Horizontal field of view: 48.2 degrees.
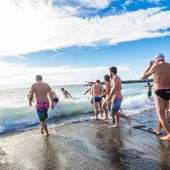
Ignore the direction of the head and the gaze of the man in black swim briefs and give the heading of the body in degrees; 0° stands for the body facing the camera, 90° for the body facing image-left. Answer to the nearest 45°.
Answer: approximately 135°

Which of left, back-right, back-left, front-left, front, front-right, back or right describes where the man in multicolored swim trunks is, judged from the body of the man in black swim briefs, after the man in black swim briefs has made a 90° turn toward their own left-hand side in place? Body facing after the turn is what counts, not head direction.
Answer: front-right
